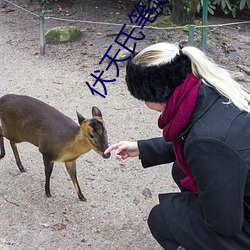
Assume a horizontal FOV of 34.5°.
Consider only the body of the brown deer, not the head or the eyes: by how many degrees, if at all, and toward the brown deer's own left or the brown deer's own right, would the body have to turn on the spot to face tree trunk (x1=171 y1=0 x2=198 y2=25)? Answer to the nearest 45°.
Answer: approximately 90° to the brown deer's own left

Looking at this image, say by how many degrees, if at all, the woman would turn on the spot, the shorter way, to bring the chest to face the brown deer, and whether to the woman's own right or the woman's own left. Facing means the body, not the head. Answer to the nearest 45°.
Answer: approximately 45° to the woman's own right

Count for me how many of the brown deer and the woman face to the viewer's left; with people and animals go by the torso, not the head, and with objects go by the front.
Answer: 1

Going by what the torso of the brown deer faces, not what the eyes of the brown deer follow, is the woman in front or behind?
in front

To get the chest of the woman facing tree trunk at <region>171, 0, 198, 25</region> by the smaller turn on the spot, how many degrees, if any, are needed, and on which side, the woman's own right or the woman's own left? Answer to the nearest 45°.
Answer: approximately 90° to the woman's own right

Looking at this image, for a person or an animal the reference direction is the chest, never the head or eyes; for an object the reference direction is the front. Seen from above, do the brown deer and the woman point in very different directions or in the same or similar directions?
very different directions

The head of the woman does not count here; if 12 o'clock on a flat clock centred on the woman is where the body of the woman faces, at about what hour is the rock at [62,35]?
The rock is roughly at 2 o'clock from the woman.

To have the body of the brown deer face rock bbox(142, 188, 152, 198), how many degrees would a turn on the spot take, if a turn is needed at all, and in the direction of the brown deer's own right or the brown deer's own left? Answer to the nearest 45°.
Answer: approximately 45° to the brown deer's own left

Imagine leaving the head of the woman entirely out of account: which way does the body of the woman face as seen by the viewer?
to the viewer's left

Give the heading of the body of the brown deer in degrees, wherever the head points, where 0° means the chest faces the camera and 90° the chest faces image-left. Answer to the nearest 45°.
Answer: approximately 315°
